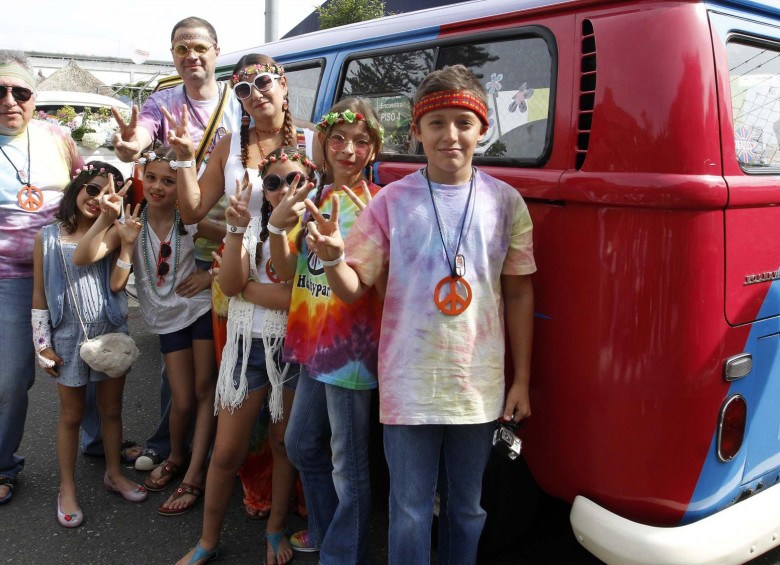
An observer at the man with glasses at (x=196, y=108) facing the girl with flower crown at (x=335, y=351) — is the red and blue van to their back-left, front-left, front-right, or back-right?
front-left

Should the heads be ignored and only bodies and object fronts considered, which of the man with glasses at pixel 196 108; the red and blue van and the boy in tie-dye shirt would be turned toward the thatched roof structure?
the red and blue van

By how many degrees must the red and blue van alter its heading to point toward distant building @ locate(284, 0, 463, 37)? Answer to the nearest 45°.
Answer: approximately 45° to its right

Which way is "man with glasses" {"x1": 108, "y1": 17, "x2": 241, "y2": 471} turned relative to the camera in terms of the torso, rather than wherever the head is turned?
toward the camera

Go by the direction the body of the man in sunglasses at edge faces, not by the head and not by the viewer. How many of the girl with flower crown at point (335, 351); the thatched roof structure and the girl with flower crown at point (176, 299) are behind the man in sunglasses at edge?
1

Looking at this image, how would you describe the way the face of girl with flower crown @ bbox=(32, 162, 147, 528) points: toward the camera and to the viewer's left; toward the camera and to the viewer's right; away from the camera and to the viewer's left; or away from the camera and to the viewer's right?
toward the camera and to the viewer's right

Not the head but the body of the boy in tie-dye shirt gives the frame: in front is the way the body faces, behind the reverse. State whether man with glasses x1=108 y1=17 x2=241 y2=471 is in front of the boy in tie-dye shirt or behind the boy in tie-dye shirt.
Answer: behind

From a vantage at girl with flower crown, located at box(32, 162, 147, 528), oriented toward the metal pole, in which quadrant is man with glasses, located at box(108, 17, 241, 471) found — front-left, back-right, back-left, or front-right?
front-right

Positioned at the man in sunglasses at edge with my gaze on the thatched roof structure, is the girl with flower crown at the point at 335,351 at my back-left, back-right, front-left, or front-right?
back-right

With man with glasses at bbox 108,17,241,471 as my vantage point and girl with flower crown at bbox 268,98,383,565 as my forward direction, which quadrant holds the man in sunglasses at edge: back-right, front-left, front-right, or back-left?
back-right

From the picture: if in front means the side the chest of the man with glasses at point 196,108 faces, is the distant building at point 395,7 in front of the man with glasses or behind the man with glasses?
behind

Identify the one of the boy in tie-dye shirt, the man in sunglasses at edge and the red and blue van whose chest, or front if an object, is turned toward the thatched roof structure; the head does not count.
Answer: the red and blue van

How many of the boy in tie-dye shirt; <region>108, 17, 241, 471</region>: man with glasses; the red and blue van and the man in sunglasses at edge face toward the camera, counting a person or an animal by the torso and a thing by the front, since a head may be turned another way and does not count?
3
